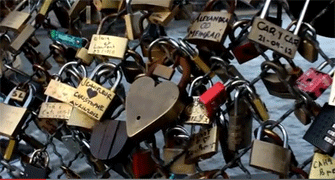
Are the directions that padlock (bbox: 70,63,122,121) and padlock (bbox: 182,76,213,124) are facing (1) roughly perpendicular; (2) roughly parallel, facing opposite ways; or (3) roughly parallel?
roughly parallel

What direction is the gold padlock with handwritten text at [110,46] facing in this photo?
toward the camera

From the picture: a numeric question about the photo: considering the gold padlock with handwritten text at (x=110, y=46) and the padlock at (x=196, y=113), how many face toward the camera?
2

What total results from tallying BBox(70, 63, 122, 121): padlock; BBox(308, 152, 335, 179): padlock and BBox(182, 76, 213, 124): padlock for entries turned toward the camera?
3

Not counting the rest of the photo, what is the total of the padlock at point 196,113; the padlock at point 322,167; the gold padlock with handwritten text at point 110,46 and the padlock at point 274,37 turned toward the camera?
4

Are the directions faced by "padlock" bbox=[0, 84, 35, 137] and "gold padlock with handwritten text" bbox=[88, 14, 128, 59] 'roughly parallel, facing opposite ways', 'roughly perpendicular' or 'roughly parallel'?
roughly parallel

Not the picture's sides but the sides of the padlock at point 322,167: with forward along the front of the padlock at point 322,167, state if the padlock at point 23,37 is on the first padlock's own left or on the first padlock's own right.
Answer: on the first padlock's own right

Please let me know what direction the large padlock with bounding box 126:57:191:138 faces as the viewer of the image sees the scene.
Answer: facing the viewer and to the left of the viewer
